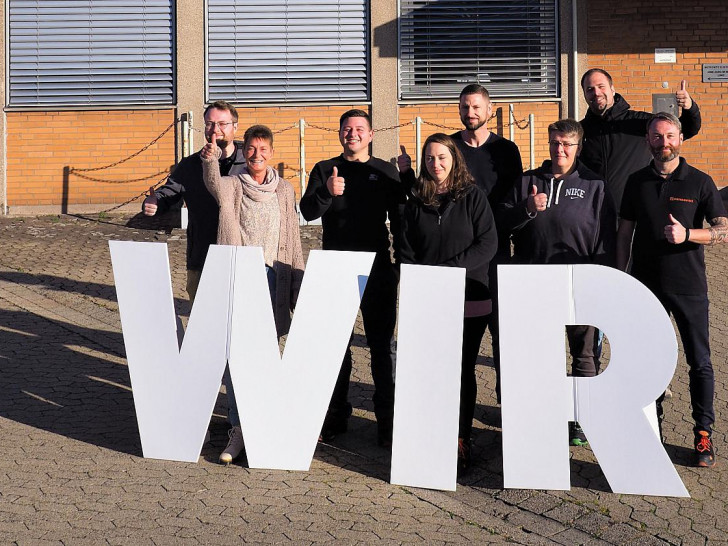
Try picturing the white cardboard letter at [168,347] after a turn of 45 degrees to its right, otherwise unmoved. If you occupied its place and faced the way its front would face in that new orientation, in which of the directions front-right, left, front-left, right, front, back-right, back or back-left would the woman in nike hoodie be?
back-left

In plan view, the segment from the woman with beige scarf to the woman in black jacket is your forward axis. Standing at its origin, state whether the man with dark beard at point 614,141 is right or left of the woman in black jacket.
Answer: left

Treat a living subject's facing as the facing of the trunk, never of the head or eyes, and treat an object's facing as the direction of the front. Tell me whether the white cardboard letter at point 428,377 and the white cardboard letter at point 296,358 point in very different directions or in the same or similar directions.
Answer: same or similar directions

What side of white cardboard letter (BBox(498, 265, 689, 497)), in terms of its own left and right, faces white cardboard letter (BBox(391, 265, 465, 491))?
right

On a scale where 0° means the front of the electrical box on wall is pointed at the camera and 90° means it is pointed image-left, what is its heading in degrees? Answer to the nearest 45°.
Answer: approximately 0°

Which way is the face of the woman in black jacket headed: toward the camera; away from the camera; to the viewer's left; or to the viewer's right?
toward the camera

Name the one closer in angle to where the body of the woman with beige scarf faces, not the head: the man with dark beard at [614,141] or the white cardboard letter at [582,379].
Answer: the white cardboard letter

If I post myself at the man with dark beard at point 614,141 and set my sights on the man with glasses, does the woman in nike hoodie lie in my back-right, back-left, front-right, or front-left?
front-left

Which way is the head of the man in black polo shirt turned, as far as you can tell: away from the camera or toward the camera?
toward the camera

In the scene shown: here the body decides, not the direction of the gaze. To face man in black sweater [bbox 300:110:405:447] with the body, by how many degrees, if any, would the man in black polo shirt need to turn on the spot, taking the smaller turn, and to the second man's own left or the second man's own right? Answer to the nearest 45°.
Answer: approximately 90° to the second man's own right

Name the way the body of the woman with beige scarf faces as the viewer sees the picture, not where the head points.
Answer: toward the camera

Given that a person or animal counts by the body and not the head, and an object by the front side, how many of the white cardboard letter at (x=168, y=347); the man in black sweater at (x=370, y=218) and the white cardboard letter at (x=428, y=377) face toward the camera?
3

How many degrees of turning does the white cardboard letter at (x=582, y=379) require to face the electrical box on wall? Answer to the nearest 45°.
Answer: approximately 180°

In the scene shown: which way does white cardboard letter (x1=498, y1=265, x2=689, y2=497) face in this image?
toward the camera

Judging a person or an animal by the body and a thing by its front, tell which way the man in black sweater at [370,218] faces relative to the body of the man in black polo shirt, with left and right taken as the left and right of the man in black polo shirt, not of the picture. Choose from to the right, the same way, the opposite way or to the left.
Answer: the same way

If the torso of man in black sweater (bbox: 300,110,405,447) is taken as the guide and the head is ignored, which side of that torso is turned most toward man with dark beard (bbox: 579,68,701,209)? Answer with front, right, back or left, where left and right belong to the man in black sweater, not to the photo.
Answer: left
